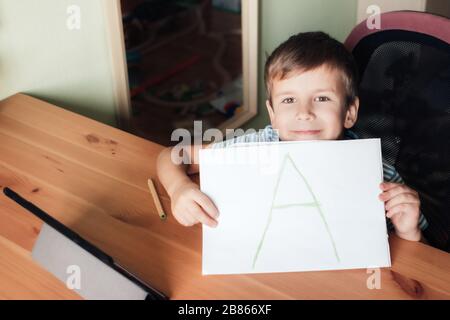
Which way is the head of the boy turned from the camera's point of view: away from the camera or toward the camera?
toward the camera

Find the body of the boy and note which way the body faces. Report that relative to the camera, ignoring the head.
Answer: toward the camera
